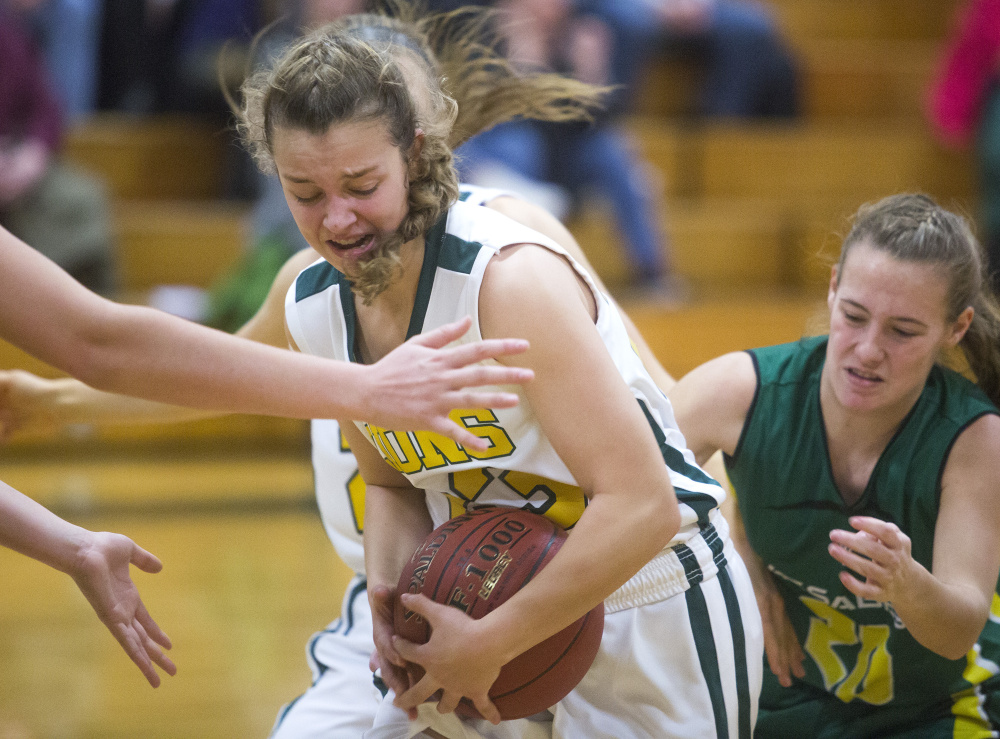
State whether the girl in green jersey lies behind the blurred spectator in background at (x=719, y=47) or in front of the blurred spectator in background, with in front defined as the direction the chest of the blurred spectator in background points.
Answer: in front

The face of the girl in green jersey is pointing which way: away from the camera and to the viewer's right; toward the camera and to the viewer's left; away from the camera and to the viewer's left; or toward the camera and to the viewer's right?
toward the camera and to the viewer's left

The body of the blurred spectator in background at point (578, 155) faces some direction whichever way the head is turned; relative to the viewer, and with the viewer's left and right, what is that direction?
facing the viewer

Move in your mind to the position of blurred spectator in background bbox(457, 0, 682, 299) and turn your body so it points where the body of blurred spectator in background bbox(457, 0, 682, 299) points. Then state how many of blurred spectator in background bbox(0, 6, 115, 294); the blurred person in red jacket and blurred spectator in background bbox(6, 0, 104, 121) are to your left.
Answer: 1

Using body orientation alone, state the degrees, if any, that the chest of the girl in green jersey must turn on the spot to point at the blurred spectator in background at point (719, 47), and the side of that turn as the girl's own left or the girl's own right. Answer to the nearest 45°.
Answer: approximately 135° to the girl's own right

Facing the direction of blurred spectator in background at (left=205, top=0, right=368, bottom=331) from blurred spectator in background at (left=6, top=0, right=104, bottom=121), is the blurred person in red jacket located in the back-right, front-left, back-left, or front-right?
front-left

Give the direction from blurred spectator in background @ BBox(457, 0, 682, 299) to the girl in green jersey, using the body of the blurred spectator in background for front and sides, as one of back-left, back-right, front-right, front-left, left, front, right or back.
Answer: front

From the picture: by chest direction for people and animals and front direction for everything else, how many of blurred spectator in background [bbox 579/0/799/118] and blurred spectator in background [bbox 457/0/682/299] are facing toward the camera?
2

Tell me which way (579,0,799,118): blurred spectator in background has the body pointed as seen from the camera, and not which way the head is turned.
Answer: toward the camera

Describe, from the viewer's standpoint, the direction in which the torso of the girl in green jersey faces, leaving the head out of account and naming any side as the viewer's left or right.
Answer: facing the viewer and to the left of the viewer

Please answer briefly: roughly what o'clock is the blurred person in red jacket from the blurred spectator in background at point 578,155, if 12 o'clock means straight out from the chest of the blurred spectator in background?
The blurred person in red jacket is roughly at 9 o'clock from the blurred spectator in background.

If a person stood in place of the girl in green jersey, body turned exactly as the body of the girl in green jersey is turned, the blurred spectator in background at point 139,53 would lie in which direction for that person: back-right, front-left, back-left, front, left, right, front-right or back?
right

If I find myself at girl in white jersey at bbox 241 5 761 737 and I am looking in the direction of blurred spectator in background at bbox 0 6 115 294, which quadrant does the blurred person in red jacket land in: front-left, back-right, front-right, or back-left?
front-right
